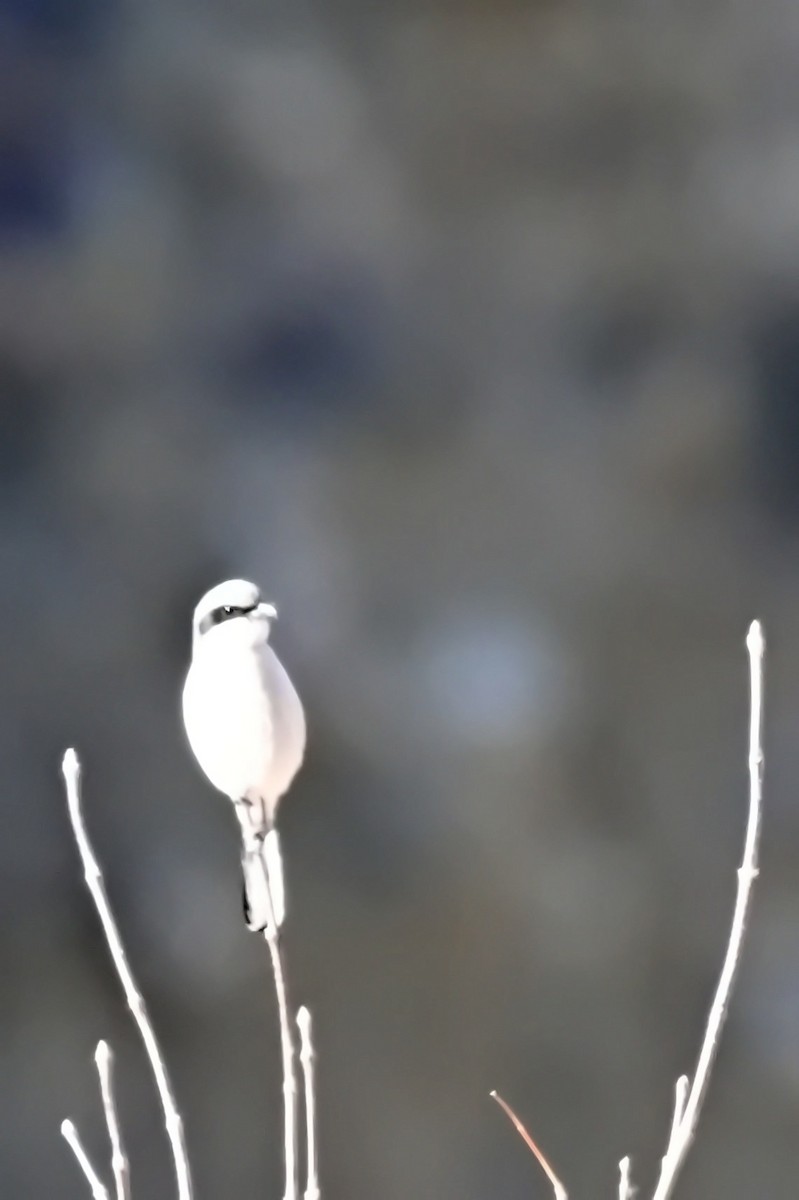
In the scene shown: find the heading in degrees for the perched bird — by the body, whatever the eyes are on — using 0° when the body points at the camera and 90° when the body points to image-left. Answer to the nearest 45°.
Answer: approximately 315°
